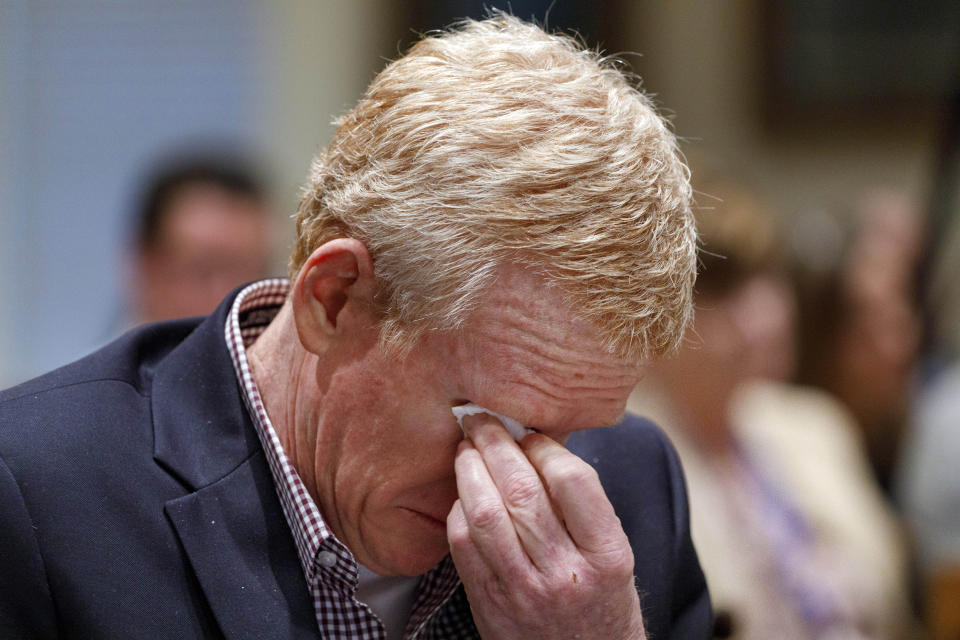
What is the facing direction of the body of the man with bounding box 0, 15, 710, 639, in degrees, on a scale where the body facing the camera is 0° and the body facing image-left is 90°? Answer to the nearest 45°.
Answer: approximately 315°

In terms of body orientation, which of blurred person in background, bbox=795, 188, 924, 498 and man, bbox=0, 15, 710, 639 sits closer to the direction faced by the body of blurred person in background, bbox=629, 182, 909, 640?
the man

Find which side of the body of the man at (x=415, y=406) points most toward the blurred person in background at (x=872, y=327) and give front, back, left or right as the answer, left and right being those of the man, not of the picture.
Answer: left

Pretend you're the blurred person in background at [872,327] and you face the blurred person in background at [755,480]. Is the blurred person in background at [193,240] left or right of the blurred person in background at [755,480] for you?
right

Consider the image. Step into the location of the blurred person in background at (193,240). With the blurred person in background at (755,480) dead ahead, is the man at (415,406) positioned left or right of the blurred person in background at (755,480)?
right

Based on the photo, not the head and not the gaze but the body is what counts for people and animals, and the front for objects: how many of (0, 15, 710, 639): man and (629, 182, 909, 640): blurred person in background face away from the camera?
0

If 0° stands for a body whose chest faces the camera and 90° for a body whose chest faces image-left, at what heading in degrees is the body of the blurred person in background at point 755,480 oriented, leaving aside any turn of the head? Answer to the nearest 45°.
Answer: approximately 45°
